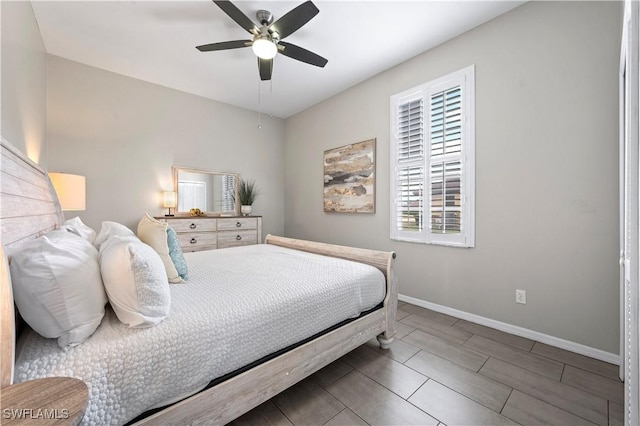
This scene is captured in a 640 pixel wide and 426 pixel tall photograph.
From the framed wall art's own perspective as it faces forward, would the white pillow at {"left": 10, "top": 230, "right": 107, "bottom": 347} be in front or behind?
in front

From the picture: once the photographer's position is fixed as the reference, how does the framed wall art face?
facing the viewer and to the left of the viewer

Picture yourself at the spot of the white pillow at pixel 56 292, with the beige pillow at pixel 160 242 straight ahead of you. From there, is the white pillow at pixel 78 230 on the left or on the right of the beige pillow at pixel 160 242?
left

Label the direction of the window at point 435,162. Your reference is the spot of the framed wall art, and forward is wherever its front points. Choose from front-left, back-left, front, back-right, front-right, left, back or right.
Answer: left

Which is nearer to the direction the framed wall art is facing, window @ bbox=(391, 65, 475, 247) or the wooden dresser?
the wooden dresser

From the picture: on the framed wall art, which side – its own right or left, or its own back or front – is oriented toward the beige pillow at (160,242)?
front

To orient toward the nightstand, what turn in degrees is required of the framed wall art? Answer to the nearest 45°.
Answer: approximately 45° to its left

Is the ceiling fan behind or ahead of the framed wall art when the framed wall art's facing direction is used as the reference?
ahead

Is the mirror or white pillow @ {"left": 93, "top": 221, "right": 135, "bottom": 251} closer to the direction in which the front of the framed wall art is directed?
the white pillow
